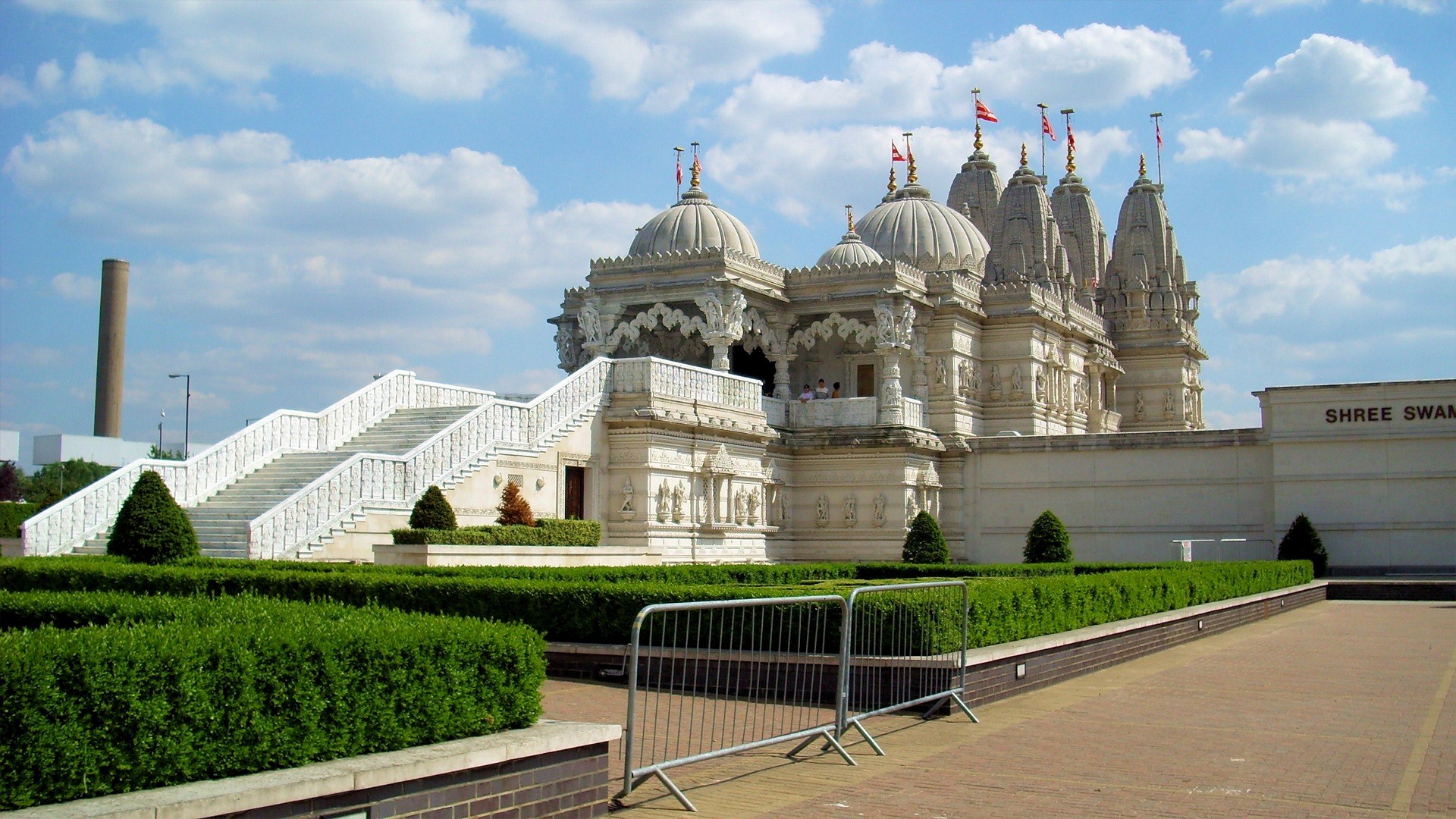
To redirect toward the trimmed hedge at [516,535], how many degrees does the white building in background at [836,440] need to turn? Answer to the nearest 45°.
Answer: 0° — it already faces it

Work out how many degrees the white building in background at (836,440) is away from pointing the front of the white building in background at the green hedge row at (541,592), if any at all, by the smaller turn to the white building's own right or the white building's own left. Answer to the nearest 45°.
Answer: approximately 45° to the white building's own left

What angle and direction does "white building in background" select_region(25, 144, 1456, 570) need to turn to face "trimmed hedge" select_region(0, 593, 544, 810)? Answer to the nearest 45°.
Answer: approximately 45° to its left

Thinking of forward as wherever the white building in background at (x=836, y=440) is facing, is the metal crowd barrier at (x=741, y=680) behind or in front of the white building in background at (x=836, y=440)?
in front

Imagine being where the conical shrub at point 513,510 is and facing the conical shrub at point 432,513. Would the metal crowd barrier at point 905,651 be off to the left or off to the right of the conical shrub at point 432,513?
left

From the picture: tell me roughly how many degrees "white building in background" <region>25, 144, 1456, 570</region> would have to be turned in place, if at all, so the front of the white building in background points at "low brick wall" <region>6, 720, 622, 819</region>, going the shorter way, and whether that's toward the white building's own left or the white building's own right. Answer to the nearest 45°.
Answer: approximately 45° to the white building's own left

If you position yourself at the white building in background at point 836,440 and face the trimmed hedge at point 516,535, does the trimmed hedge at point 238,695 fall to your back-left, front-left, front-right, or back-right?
front-left

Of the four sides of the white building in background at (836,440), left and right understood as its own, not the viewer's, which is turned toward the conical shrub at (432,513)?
front

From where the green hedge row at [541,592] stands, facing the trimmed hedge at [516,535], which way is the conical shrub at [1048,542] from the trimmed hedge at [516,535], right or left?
right

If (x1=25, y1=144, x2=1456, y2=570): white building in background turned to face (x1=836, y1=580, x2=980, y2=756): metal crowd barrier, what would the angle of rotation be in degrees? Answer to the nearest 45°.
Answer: approximately 45° to its left
